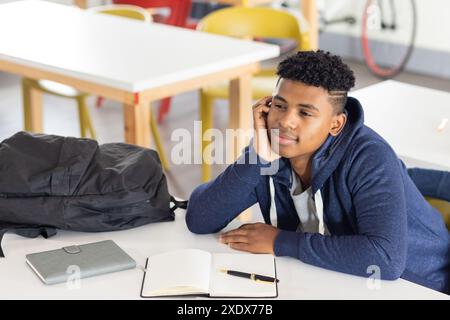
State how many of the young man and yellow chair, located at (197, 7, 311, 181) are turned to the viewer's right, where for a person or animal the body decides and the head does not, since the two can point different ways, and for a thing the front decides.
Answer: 0

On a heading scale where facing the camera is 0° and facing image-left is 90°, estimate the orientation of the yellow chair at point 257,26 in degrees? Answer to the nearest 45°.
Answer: approximately 45°

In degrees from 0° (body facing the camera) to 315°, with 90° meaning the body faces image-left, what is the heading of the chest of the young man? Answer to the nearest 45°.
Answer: approximately 45°

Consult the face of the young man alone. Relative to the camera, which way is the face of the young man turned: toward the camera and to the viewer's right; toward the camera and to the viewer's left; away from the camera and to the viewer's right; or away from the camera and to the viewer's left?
toward the camera and to the viewer's left
